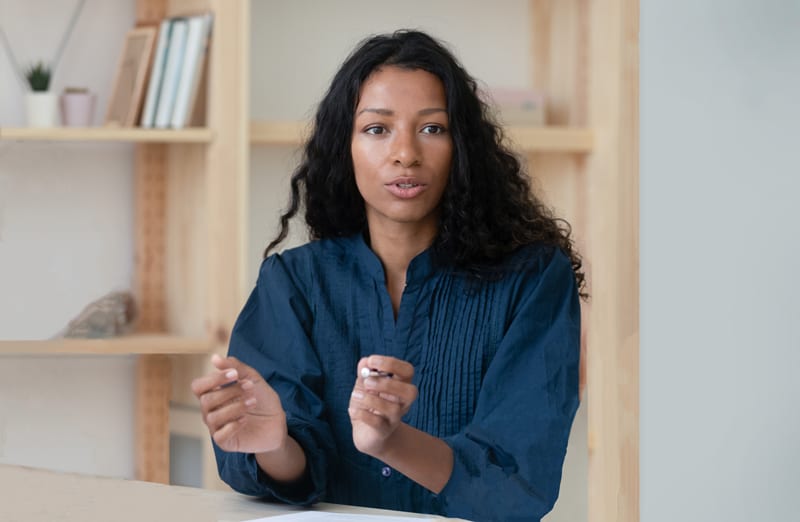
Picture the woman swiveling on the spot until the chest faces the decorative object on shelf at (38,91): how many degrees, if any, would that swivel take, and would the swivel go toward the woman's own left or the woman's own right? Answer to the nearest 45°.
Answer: approximately 135° to the woman's own right

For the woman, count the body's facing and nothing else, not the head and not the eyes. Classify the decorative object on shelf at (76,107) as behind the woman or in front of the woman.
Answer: behind

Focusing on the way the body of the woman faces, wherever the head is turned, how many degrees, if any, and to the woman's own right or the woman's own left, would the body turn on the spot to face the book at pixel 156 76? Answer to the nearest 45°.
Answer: approximately 135° to the woman's own right

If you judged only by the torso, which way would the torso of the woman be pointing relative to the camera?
toward the camera

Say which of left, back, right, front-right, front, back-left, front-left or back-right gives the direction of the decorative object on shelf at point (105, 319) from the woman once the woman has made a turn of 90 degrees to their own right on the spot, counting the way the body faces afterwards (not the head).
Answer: front-right

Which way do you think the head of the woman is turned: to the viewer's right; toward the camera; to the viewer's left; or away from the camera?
toward the camera

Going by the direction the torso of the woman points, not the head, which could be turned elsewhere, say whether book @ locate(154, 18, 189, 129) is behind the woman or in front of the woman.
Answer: behind

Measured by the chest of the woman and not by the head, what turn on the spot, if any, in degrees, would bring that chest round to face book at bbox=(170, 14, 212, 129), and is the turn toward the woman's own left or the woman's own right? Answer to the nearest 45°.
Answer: approximately 135° to the woman's own right

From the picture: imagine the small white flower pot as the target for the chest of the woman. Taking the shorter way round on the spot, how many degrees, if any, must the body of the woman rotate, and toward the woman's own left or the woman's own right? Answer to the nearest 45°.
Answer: approximately 135° to the woman's own right

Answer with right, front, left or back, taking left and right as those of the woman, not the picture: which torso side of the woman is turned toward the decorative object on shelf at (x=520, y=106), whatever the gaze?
back
